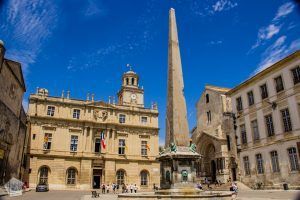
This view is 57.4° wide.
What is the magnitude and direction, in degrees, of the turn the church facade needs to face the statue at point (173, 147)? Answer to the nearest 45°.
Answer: approximately 45° to its left

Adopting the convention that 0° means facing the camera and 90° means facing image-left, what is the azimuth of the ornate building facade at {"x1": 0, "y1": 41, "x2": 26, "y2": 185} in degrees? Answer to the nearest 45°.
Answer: approximately 315°

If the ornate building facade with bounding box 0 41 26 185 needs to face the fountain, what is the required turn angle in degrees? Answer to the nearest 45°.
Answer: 0° — it already faces it

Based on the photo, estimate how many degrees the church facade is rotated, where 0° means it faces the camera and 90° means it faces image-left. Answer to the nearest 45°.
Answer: approximately 45°

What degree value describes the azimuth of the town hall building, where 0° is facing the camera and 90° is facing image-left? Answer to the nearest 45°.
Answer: approximately 0°

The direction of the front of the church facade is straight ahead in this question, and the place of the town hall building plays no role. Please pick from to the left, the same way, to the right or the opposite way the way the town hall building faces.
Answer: to the left

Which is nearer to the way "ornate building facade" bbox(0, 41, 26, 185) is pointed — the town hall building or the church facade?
the church facade
